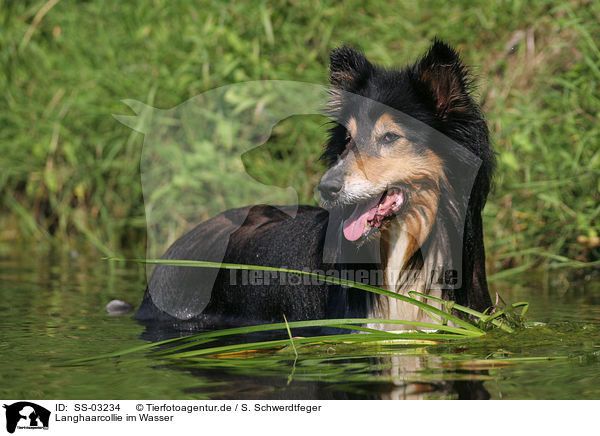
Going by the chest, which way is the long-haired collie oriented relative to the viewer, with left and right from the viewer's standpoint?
facing the viewer and to the right of the viewer
